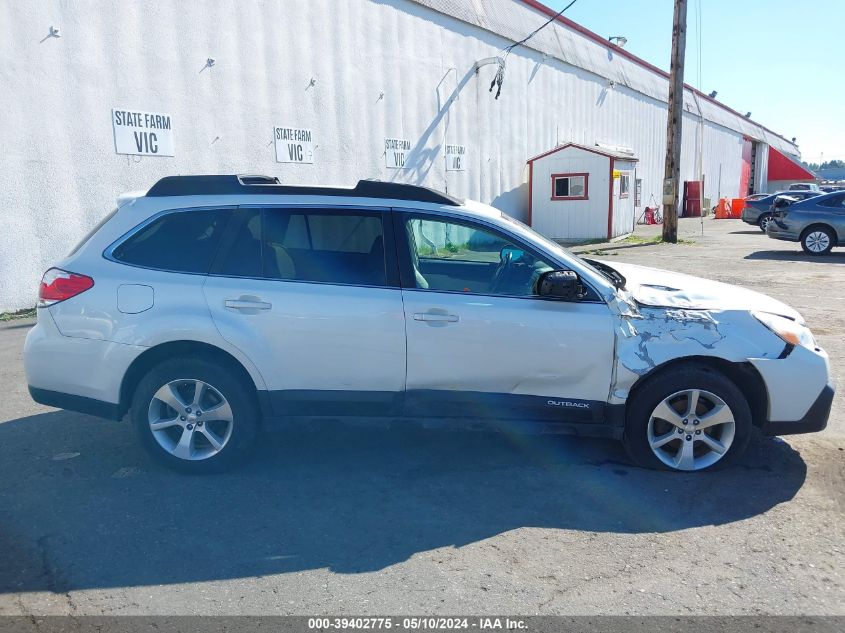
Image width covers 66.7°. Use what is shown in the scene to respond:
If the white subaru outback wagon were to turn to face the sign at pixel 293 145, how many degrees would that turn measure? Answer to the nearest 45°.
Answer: approximately 90° to its left

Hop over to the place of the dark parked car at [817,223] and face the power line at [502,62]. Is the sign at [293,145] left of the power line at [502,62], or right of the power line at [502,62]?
left

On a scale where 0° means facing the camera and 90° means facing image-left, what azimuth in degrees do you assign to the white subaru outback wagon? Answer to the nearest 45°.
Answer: approximately 270°

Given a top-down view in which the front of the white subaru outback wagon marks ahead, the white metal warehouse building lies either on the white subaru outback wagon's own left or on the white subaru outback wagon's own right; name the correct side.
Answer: on the white subaru outback wagon's own left

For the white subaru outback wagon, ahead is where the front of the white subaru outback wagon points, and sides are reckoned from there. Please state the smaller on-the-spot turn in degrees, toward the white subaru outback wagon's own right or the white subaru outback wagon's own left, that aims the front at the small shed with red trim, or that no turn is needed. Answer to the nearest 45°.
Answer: approximately 90° to the white subaru outback wagon's own left

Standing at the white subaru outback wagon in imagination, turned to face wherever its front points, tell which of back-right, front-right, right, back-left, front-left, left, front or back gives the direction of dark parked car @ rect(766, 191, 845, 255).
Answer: front-left
